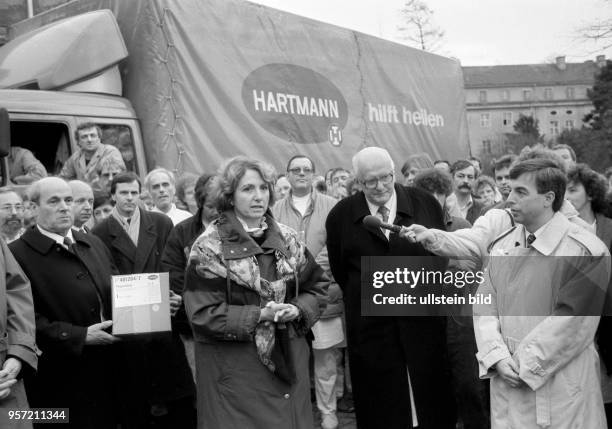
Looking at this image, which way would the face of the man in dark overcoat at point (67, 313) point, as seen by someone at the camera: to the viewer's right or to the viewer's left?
to the viewer's right

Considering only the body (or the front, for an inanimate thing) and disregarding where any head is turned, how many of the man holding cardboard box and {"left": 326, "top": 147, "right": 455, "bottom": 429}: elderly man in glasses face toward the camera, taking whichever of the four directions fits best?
2

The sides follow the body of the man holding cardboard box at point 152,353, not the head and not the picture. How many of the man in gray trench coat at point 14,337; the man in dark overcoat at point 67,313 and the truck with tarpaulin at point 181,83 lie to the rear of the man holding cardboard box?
1

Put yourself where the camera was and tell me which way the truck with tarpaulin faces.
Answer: facing the viewer and to the left of the viewer

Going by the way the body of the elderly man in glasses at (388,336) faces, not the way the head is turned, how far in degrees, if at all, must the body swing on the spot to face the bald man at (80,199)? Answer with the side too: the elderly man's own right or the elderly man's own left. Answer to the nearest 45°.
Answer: approximately 90° to the elderly man's own right

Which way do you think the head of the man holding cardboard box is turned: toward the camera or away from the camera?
toward the camera

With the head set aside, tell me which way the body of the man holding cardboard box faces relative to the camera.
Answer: toward the camera

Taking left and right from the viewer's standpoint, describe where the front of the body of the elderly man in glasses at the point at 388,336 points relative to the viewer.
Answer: facing the viewer
